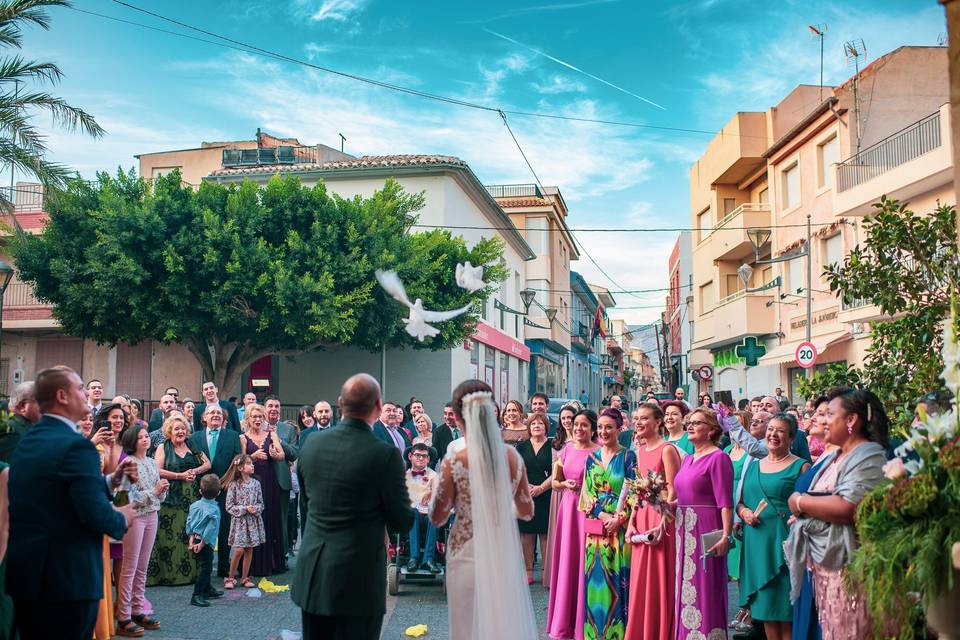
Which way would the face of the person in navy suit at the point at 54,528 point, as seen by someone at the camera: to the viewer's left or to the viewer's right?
to the viewer's right

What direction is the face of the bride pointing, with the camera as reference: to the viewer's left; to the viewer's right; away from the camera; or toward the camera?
away from the camera

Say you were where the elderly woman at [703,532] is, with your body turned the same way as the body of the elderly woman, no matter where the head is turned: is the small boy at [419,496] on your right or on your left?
on your right

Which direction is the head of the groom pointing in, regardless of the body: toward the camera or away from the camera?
away from the camera

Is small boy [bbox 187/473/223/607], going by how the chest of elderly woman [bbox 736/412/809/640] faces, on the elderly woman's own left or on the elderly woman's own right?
on the elderly woman's own right

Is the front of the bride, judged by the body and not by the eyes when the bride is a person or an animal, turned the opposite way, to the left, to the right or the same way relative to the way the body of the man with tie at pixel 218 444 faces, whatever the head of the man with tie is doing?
the opposite way

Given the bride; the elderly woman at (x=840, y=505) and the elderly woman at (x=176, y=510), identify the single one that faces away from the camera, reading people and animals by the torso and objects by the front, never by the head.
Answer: the bride

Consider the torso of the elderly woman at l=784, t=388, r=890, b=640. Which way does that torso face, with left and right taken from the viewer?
facing to the left of the viewer
